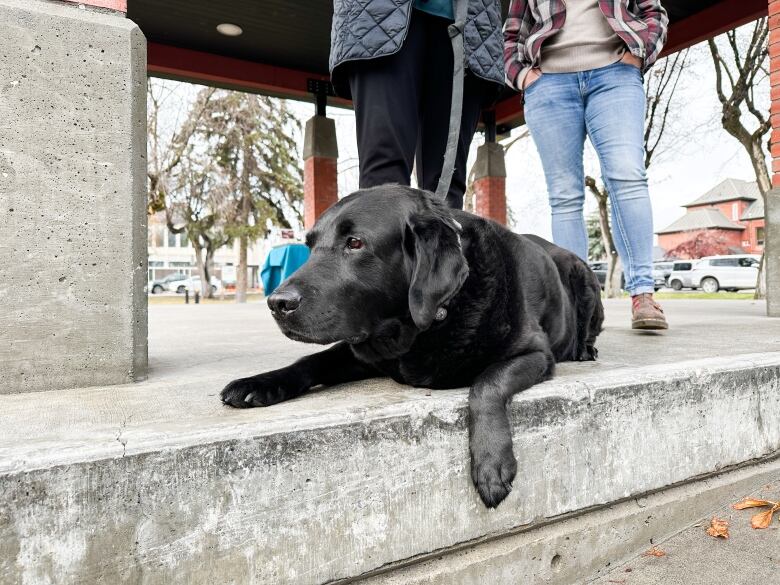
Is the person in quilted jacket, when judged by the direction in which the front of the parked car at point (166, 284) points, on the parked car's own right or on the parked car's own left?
on the parked car's own left

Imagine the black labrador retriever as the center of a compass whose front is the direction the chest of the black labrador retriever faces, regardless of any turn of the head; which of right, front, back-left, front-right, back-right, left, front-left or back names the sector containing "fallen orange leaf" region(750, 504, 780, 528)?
back-left

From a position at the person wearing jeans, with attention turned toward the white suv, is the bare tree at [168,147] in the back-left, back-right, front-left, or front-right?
front-left

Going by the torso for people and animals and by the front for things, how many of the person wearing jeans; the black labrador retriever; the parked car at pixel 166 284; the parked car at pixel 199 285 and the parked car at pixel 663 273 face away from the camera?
0

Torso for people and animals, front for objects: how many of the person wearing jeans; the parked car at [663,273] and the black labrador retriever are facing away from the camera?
0

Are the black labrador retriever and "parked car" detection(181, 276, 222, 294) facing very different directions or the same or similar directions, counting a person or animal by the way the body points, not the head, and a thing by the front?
same or similar directions

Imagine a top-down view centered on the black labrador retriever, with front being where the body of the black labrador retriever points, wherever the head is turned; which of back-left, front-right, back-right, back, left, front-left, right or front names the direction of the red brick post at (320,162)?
back-right

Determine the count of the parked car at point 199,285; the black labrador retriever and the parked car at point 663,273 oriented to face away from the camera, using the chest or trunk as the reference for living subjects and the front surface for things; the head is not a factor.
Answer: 0

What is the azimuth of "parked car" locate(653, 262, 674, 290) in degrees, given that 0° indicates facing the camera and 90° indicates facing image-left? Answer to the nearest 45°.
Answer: approximately 45°

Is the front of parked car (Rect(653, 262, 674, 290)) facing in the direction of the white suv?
no

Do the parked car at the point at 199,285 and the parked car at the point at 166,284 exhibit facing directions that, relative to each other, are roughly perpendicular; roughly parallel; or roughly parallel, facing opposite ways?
roughly parallel

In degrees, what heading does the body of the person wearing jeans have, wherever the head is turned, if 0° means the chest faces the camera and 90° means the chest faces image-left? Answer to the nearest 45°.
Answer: approximately 0°

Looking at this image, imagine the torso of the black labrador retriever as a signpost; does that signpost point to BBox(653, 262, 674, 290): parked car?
no

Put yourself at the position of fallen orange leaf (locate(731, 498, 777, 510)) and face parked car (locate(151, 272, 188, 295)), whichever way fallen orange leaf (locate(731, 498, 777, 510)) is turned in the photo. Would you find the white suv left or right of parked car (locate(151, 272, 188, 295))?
right

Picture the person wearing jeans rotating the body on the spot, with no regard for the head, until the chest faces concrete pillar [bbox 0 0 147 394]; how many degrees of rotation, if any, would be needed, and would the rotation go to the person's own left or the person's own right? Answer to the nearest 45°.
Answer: approximately 45° to the person's own right

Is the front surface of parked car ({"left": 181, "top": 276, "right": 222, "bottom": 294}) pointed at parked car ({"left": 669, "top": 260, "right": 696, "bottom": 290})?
no
